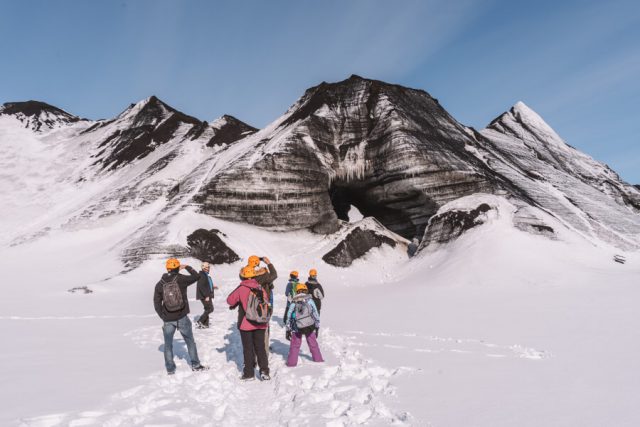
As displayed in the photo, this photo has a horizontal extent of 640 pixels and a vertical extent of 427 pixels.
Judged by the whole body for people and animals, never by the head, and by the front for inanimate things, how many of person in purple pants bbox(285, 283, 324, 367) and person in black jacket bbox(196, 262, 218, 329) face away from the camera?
1

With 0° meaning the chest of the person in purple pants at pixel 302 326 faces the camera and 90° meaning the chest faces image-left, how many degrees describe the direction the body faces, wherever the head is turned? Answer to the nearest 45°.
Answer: approximately 180°

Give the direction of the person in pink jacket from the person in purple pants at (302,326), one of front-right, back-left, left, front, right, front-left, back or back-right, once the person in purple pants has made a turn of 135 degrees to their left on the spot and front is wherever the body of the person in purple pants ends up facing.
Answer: front

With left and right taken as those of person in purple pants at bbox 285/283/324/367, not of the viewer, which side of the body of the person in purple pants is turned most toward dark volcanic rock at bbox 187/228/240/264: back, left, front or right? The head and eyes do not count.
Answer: front

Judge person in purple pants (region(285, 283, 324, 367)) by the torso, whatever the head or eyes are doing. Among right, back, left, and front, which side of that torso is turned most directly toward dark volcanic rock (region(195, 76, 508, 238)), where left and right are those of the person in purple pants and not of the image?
front

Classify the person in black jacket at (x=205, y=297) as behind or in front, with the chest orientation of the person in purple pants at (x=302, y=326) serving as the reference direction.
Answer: in front

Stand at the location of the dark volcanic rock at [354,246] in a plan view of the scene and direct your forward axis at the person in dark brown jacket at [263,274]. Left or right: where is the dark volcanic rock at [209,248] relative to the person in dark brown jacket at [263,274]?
right

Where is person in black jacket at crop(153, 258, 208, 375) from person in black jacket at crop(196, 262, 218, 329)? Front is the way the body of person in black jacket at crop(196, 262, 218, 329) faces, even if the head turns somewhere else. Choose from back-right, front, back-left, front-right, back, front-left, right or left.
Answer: right

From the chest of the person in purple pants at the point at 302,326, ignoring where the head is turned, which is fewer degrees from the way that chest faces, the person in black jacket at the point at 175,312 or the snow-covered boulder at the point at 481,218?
the snow-covered boulder
